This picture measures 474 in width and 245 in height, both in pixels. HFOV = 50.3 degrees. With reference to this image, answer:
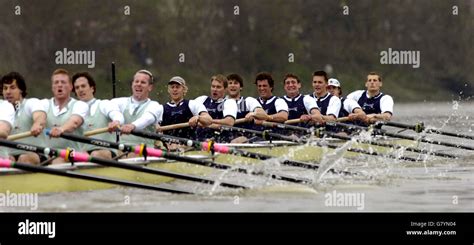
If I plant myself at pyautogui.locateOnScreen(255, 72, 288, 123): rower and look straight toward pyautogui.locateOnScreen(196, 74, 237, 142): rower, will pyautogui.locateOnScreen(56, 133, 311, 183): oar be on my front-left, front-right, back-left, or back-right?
front-left

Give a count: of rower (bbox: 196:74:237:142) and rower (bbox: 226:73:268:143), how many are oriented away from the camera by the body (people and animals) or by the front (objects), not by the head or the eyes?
0

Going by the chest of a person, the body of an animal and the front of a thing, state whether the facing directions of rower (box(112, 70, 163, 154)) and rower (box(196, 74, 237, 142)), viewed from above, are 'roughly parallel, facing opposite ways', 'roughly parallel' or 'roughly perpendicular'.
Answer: roughly parallel

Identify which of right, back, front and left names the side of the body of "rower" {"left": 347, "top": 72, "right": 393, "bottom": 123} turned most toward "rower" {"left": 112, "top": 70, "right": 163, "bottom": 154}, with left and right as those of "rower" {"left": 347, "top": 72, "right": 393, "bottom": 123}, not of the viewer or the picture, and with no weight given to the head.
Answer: front

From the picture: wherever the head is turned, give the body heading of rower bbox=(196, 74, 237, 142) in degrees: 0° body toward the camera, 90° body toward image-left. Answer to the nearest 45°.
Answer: approximately 45°

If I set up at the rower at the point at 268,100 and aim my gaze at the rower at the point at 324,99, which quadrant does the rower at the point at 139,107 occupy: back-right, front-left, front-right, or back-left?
back-right

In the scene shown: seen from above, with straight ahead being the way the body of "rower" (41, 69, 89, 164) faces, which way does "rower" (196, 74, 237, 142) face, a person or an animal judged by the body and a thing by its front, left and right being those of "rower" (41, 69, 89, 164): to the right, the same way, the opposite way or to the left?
the same way

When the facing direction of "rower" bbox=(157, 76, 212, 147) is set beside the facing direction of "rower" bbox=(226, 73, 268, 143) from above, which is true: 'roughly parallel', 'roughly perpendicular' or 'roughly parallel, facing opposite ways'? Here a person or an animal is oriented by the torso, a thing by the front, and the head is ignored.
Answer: roughly parallel

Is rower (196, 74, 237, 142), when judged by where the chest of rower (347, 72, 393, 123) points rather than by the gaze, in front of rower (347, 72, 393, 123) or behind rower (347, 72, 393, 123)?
in front

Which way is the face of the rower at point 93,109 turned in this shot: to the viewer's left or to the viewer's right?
to the viewer's left

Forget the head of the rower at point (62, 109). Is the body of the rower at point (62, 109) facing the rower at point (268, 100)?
no

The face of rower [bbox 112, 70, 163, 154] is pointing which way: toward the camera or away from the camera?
toward the camera
